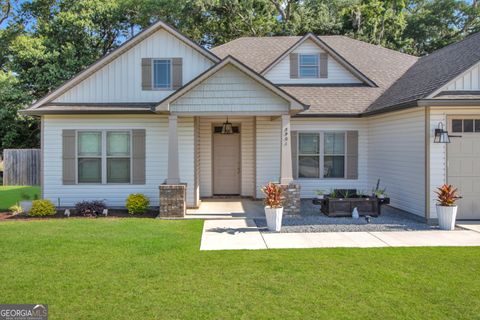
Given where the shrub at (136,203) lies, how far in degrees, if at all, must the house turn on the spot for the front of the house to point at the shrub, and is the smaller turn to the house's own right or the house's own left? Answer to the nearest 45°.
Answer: approximately 90° to the house's own right

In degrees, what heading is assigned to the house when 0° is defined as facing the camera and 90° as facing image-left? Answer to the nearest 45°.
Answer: approximately 0°

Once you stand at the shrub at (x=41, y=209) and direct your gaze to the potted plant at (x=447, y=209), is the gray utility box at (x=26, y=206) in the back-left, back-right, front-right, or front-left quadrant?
back-left

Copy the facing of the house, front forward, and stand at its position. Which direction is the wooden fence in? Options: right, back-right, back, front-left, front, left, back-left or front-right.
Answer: back-right

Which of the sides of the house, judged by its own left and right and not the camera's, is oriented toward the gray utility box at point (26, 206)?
right

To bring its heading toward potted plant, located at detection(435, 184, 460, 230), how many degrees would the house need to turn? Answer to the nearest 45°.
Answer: approximately 45° to its left

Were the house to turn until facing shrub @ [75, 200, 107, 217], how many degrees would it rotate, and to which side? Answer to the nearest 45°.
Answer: approximately 90° to its right

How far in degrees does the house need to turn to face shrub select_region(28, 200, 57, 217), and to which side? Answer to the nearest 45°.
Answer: approximately 90° to its right
